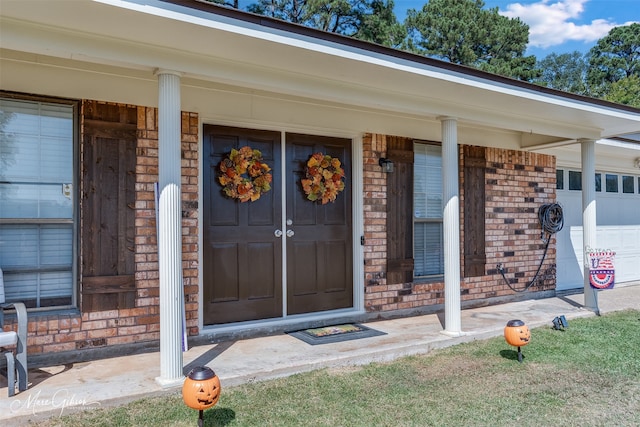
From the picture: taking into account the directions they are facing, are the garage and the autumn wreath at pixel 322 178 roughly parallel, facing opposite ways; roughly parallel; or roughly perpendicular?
roughly parallel

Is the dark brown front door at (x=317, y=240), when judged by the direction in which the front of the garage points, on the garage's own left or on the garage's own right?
on the garage's own right

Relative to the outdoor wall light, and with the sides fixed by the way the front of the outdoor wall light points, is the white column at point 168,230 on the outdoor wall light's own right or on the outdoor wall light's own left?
on the outdoor wall light's own right

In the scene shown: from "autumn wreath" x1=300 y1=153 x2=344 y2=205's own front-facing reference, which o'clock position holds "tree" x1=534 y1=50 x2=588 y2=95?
The tree is roughly at 7 o'clock from the autumn wreath.

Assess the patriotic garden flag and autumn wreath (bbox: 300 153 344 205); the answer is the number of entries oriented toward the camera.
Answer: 2

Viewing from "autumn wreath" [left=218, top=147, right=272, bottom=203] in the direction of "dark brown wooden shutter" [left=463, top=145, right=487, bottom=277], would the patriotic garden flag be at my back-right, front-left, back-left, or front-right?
front-right

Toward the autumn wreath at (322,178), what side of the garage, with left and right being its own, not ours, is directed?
right

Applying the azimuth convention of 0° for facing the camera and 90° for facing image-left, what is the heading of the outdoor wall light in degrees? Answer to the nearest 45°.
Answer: approximately 315°

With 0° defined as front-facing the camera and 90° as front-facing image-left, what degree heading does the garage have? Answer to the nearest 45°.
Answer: approximately 315°

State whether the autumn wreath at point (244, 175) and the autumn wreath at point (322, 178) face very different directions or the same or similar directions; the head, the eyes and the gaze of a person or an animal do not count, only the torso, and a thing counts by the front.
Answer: same or similar directions

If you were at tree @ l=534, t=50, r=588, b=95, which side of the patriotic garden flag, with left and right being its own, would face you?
back

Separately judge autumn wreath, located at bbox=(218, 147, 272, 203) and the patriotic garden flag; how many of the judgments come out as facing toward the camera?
2

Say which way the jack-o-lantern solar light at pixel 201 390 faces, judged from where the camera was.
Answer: facing the viewer and to the right of the viewer

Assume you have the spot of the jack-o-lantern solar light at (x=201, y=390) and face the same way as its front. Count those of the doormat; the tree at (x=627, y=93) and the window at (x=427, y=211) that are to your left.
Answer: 3

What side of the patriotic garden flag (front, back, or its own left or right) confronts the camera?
front
